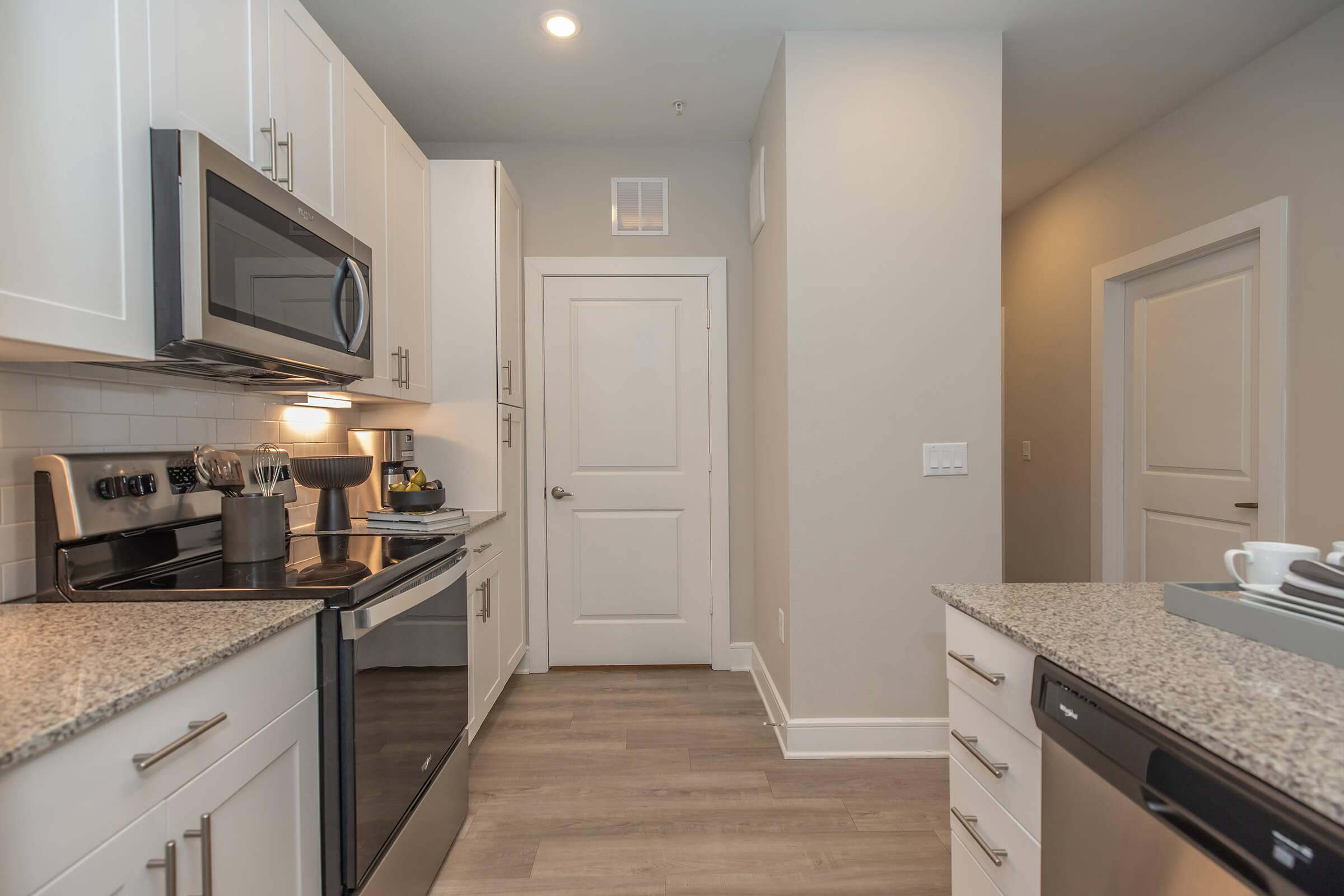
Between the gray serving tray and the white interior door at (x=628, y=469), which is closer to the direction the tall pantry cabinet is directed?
the white interior door

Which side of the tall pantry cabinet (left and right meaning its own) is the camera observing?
right

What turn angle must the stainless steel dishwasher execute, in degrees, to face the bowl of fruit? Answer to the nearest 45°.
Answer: approximately 45° to its right

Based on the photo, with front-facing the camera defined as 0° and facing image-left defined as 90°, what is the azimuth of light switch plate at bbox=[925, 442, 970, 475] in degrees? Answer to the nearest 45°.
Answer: approximately 0°

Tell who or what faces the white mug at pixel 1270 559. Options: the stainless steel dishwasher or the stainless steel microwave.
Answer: the stainless steel microwave

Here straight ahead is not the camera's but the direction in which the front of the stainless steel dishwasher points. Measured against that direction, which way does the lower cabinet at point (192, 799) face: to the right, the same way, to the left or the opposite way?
the opposite way

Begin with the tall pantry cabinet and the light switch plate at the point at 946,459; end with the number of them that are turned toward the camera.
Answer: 1

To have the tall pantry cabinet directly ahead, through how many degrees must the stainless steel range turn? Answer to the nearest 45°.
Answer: approximately 90° to its left

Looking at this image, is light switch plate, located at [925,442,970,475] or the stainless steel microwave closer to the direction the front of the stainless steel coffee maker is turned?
the light switch plate
